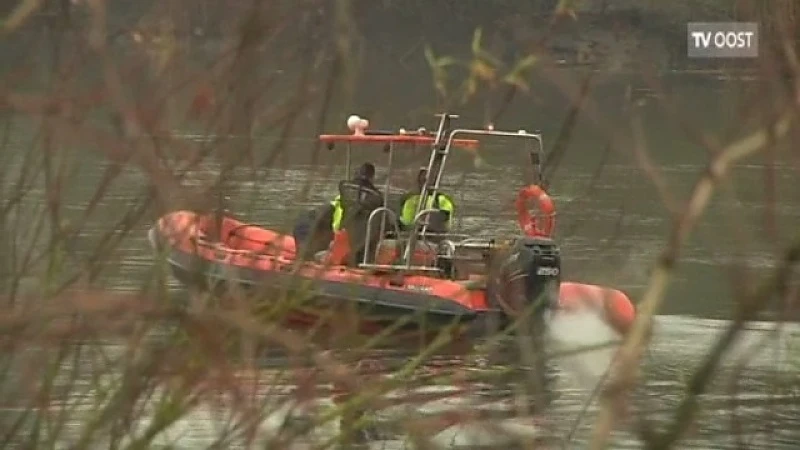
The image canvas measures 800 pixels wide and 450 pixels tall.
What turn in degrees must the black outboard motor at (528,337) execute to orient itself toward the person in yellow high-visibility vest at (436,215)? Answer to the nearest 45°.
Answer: approximately 45° to its right

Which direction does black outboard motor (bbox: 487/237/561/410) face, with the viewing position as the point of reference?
facing away from the viewer and to the left of the viewer
